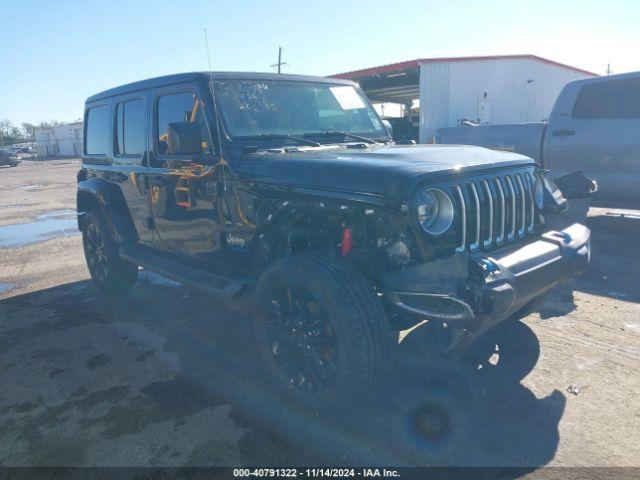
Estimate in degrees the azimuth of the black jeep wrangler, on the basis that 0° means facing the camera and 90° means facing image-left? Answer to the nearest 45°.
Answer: approximately 315°

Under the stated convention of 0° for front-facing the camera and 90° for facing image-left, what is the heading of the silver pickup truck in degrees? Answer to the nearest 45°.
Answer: approximately 270°

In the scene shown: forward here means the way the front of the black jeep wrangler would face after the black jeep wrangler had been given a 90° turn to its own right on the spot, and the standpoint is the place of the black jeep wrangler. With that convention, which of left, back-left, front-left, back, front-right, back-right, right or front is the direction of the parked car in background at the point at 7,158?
right

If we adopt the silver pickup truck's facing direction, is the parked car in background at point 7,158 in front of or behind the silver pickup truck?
behind

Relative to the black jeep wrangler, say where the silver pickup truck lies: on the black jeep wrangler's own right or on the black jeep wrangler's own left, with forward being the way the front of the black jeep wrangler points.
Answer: on the black jeep wrangler's own left

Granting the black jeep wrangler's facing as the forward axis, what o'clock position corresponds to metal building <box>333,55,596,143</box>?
The metal building is roughly at 8 o'clock from the black jeep wrangler.

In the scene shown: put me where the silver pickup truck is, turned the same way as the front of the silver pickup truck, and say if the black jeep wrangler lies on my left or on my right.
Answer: on my right

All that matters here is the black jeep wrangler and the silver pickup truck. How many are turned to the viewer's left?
0
